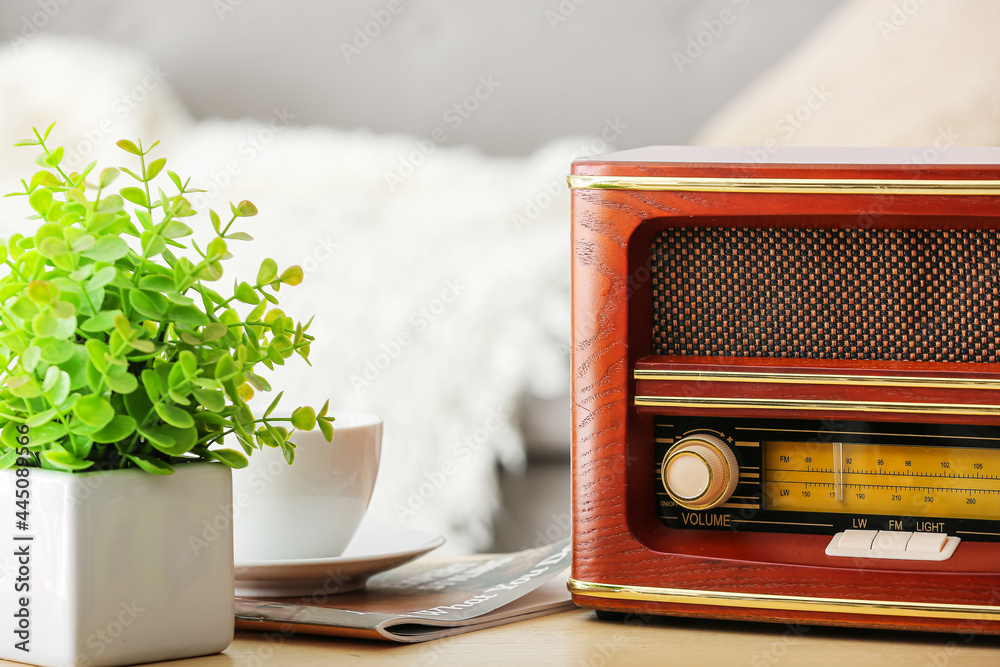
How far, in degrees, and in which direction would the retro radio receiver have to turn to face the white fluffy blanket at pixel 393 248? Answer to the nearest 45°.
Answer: approximately 135° to its right

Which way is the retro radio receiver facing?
toward the camera
